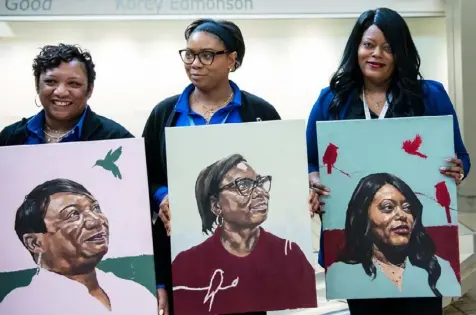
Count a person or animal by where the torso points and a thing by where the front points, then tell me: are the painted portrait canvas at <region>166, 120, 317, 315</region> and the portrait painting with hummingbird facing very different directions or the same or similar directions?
same or similar directions

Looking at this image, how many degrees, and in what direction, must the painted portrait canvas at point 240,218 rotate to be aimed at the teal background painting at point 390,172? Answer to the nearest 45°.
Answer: approximately 90° to its left

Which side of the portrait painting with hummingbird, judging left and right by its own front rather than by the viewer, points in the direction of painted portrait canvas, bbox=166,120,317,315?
left

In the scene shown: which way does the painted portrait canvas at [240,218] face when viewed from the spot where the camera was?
facing the viewer

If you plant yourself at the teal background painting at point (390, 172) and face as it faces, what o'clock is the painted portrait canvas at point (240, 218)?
The painted portrait canvas is roughly at 2 o'clock from the teal background painting.

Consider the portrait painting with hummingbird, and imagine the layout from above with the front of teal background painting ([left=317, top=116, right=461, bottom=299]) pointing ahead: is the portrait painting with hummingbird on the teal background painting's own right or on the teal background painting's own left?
on the teal background painting's own right

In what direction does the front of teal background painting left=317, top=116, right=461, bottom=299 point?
toward the camera

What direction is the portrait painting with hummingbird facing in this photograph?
toward the camera

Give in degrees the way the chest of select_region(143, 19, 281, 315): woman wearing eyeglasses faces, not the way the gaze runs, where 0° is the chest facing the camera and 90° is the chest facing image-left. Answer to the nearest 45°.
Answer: approximately 0°

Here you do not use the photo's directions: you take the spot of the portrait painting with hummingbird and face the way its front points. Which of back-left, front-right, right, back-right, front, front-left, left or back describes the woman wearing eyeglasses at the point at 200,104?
left

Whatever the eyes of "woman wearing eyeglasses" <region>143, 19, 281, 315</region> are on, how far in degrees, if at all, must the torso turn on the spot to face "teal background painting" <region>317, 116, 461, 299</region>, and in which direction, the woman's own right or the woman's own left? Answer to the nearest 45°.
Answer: approximately 90° to the woman's own left

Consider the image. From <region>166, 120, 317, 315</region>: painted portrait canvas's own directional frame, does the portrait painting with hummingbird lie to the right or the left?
on its right

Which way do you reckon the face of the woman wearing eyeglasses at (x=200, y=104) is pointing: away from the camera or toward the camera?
toward the camera

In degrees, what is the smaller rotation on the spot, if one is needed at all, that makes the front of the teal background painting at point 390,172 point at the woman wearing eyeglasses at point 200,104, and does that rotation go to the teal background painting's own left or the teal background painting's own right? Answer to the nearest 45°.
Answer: approximately 90° to the teal background painting's own right
